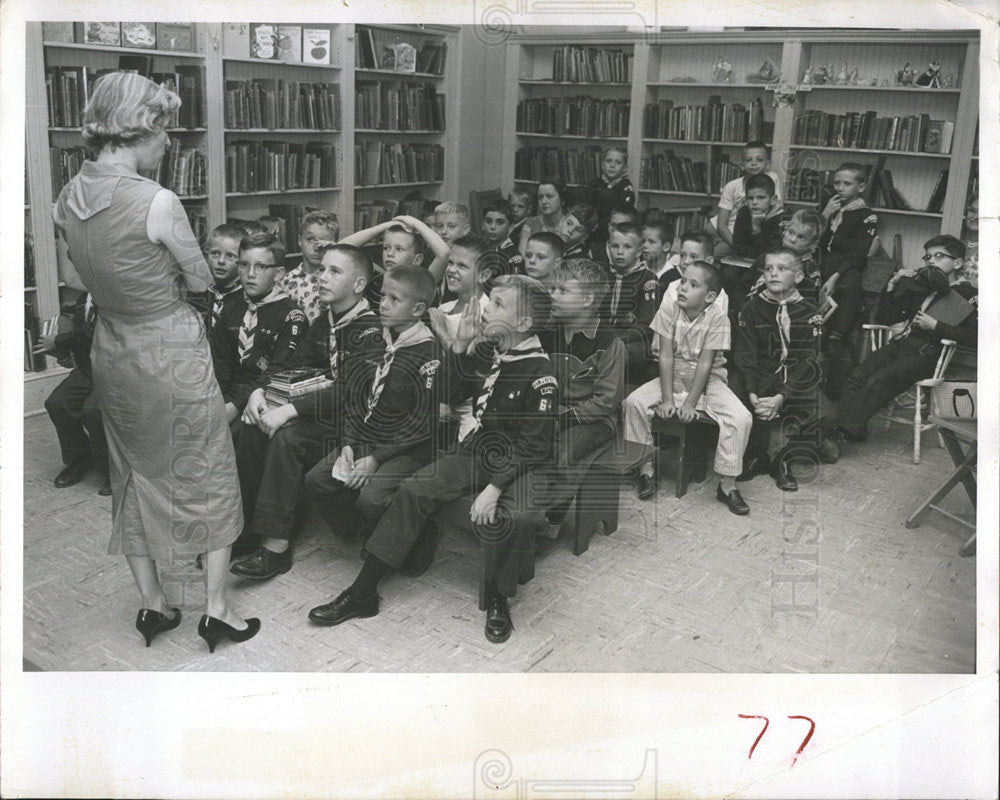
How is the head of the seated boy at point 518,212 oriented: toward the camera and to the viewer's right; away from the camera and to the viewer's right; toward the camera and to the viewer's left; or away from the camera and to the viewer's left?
toward the camera and to the viewer's left

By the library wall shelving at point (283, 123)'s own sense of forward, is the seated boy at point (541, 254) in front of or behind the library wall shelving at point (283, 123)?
in front

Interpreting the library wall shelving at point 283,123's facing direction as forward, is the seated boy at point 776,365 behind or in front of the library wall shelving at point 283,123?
in front

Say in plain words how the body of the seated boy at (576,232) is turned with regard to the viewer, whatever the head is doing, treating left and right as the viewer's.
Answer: facing the viewer and to the left of the viewer

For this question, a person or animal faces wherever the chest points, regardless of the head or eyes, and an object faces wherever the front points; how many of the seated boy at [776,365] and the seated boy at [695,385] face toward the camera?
2

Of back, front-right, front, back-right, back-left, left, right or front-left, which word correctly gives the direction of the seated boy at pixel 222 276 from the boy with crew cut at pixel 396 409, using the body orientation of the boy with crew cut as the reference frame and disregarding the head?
right

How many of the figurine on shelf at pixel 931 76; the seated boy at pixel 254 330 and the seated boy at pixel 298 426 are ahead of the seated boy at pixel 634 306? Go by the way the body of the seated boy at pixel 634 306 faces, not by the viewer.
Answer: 2

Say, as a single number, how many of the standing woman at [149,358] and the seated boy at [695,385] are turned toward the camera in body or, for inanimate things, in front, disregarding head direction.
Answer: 1

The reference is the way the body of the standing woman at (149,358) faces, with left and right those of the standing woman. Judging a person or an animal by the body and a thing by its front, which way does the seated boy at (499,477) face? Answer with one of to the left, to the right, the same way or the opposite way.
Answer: the opposite way

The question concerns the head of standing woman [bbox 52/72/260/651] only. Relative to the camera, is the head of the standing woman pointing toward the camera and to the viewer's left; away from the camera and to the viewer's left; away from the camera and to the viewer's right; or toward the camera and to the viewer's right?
away from the camera and to the viewer's right

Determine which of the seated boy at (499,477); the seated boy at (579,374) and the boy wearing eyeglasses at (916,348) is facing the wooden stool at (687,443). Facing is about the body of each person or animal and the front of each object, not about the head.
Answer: the boy wearing eyeglasses

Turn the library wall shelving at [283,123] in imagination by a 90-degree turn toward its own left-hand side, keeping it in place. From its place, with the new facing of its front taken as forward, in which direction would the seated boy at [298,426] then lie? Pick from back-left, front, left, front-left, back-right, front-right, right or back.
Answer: back-right

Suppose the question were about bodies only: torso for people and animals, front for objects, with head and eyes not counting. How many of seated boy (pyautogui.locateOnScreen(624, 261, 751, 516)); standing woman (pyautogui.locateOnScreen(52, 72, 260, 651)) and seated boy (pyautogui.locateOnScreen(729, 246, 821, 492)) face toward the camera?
2

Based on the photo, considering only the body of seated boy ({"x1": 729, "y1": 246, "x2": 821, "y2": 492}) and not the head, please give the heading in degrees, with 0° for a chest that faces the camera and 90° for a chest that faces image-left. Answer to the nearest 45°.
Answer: approximately 0°

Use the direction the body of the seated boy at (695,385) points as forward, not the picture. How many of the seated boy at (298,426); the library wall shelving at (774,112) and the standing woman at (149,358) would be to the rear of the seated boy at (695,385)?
1
